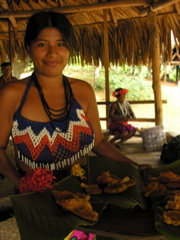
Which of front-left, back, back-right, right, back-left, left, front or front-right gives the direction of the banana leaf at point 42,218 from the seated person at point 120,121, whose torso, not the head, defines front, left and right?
front-right

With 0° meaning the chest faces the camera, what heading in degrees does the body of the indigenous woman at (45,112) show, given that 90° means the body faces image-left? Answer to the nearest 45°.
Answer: approximately 0°

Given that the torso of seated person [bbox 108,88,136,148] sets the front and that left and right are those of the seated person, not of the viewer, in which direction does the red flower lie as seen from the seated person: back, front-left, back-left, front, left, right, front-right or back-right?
front-right

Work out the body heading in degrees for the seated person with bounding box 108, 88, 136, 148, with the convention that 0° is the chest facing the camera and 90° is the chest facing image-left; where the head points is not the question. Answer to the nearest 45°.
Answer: approximately 315°

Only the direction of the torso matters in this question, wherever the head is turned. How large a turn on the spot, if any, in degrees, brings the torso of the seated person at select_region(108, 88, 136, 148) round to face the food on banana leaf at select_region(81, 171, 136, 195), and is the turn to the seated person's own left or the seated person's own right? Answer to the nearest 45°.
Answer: approximately 45° to the seated person's own right

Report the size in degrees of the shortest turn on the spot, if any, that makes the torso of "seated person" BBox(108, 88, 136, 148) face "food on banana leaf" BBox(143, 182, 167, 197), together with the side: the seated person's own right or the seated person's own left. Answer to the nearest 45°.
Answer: approximately 45° to the seated person's own right

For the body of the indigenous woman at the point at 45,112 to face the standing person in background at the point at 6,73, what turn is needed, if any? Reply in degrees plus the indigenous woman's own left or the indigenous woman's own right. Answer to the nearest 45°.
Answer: approximately 180°

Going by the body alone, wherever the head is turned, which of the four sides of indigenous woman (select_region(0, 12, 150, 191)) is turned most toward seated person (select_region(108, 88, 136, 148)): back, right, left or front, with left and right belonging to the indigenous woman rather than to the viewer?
back

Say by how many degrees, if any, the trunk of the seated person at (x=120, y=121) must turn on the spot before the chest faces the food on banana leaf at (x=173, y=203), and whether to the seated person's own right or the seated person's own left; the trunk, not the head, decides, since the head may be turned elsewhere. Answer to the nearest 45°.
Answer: approximately 45° to the seated person's own right
